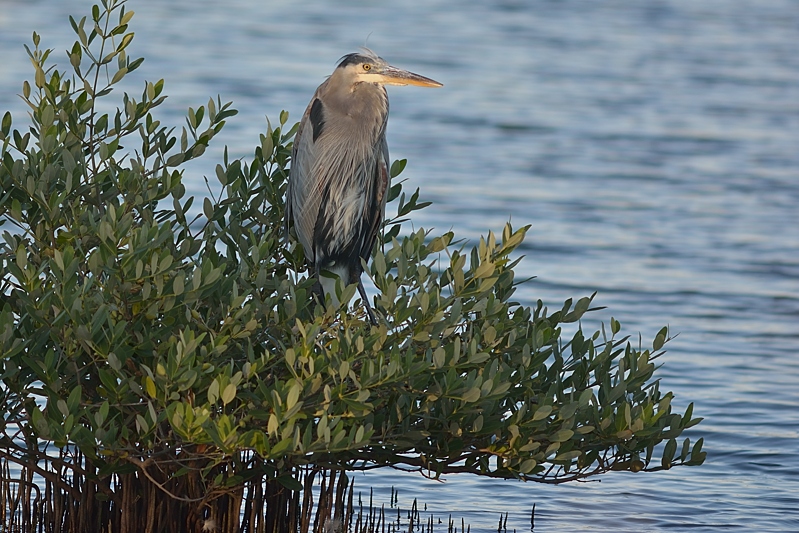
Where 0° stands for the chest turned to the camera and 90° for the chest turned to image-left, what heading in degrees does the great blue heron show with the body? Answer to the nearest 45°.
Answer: approximately 315°
